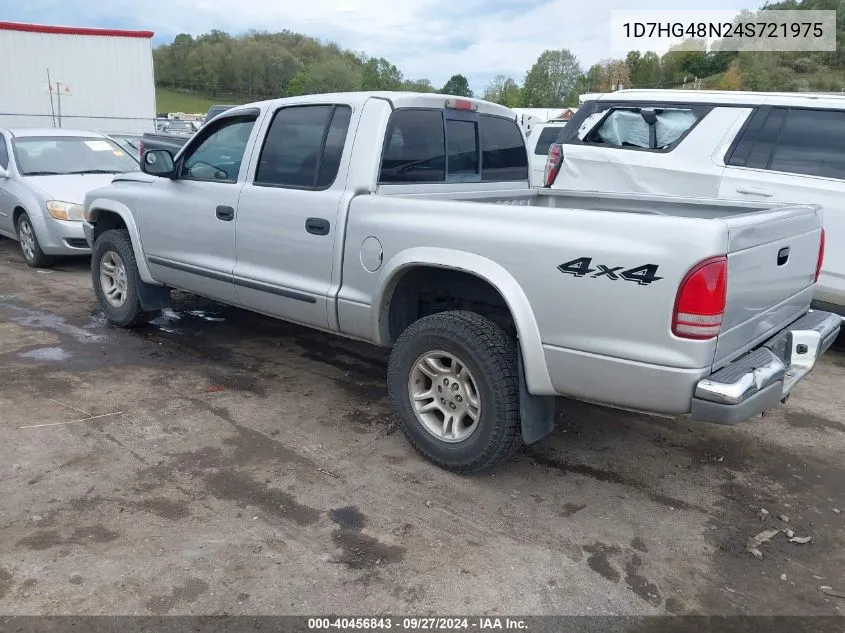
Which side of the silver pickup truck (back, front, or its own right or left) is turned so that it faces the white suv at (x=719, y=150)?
right

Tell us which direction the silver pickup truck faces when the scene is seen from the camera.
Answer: facing away from the viewer and to the left of the viewer

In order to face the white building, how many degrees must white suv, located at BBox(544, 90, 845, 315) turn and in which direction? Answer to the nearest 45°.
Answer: approximately 180°

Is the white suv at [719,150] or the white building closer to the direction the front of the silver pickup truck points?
the white building
